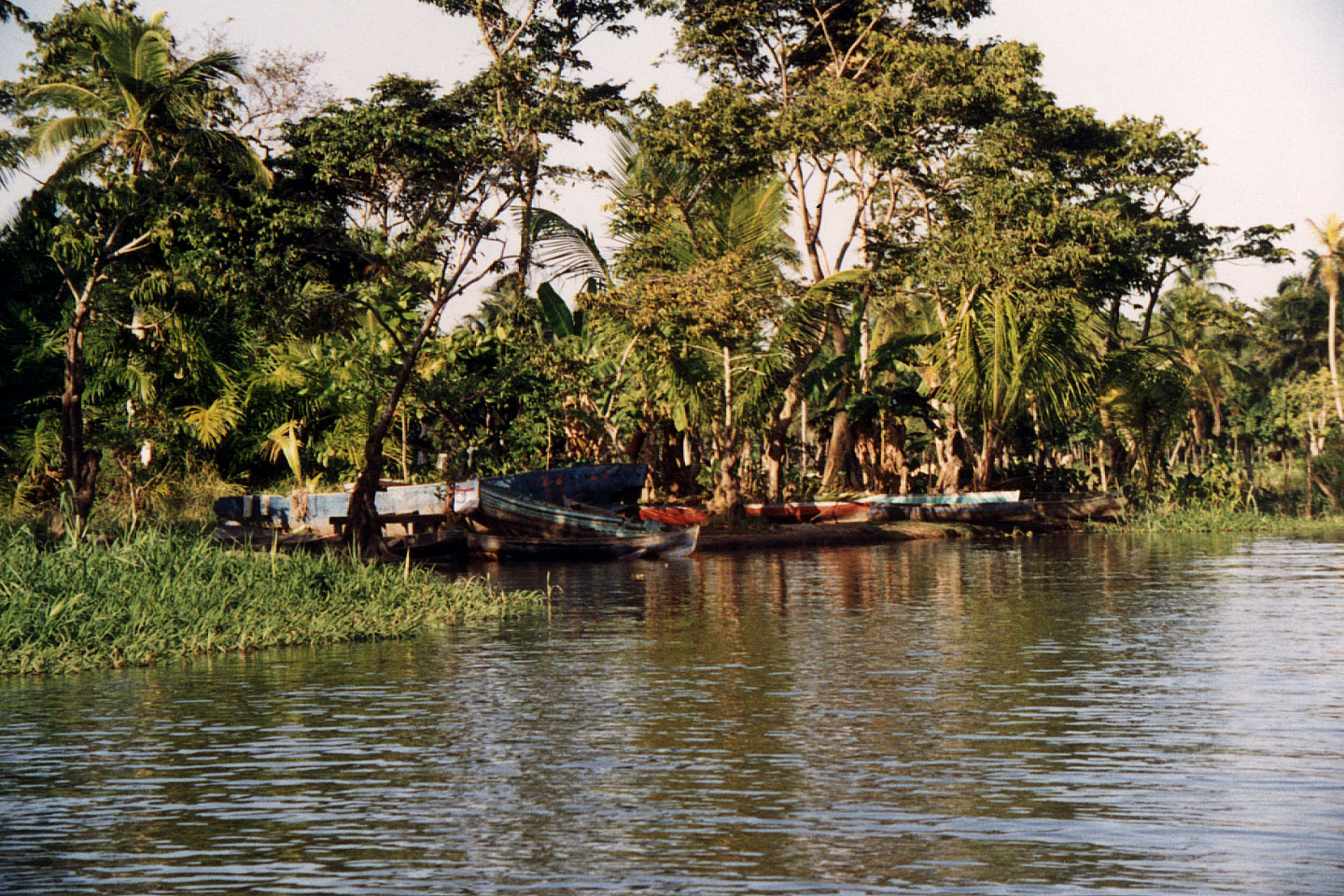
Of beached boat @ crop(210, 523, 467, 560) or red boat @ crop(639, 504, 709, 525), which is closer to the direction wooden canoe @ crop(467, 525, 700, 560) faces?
the red boat

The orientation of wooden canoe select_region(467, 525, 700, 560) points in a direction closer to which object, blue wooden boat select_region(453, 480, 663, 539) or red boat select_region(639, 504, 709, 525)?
the red boat

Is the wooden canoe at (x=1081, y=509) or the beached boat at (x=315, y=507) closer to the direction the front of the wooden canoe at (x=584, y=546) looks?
the wooden canoe

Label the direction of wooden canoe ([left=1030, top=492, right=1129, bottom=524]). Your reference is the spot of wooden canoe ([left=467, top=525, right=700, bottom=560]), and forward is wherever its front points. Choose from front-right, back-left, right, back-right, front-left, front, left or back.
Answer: front-left

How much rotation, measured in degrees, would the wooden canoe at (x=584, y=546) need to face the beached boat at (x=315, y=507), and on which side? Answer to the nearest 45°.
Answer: approximately 180°

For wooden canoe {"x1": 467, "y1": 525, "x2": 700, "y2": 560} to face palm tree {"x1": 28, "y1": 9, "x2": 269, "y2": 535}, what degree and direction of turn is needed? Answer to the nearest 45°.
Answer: approximately 180°

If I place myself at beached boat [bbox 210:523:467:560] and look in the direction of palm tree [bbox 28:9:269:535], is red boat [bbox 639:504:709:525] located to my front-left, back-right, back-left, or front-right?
back-right

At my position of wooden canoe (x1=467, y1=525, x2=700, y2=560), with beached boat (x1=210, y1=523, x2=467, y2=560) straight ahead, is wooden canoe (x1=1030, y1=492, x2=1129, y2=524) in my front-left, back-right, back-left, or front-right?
back-right

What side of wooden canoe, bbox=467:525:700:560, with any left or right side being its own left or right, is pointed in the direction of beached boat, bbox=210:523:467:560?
back

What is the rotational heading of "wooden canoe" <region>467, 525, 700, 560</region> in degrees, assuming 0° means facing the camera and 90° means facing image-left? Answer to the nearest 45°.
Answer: approximately 270°

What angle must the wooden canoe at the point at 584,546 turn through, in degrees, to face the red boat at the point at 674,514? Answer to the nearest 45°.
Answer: approximately 90° to its left

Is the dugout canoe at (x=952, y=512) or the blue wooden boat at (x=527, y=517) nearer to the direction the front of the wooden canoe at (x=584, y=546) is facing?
the dugout canoe

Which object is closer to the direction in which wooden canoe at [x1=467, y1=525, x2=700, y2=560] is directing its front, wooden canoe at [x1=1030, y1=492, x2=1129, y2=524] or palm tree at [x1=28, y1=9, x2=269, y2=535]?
the wooden canoe

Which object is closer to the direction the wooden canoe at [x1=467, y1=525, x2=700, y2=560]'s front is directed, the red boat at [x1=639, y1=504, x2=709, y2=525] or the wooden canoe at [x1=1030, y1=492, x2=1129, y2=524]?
the wooden canoe

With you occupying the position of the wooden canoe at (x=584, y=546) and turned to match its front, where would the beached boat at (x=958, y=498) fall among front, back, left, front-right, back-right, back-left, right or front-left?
front-left
